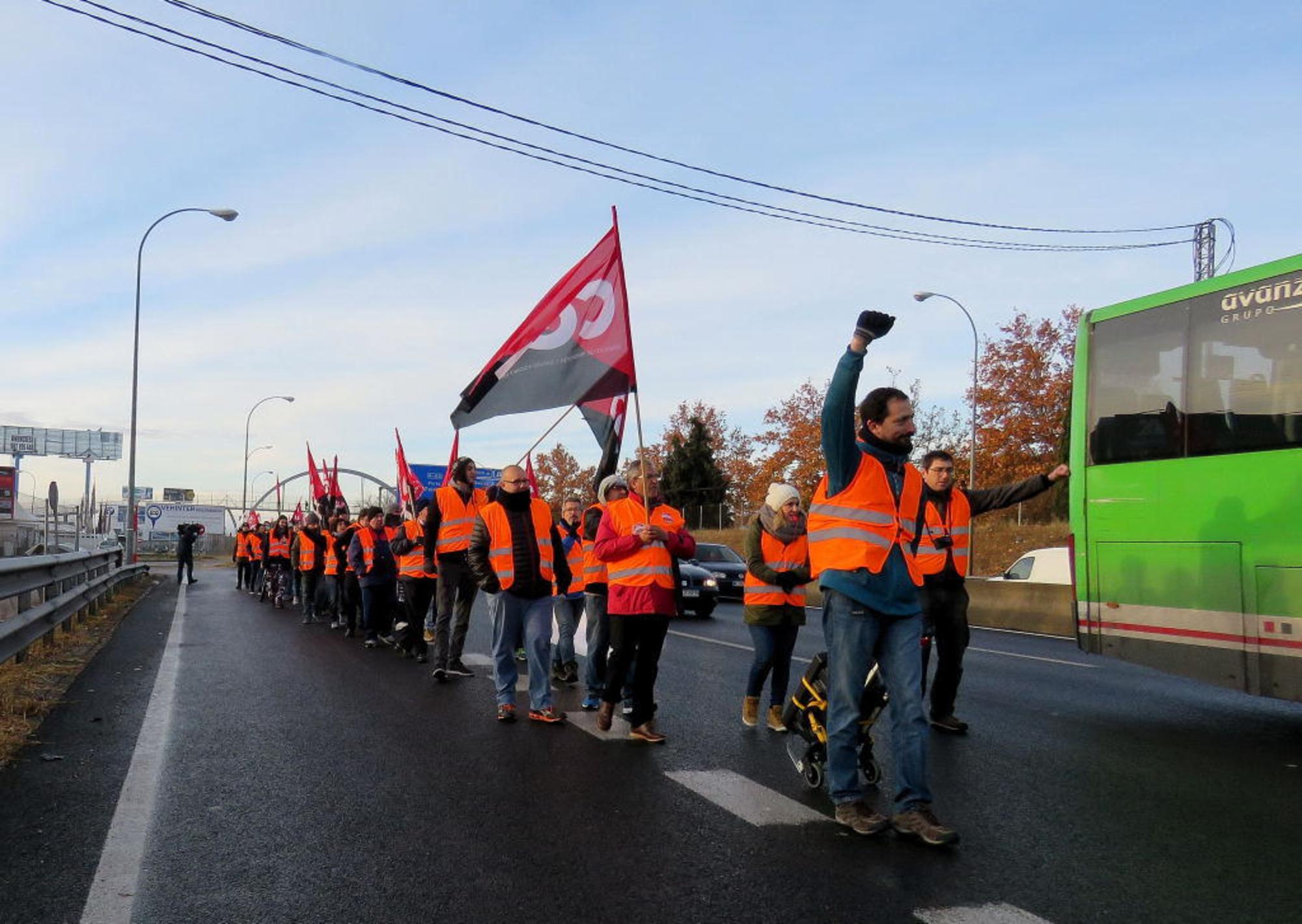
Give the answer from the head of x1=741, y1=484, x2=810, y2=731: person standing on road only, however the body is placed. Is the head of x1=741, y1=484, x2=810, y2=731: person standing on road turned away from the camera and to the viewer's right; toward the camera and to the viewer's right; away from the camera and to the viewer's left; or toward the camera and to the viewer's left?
toward the camera and to the viewer's right

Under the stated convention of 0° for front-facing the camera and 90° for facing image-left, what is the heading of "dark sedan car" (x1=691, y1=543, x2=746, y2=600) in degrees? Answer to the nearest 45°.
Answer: approximately 315°

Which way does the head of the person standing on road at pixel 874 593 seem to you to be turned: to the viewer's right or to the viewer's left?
to the viewer's right

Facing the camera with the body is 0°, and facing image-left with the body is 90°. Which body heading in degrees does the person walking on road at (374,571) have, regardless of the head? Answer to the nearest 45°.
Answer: approximately 315°

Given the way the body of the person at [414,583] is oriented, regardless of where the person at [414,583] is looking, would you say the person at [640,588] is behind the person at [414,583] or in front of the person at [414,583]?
in front

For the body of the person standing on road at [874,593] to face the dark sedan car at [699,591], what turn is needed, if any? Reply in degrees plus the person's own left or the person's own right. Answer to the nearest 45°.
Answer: approximately 135° to the person's own left

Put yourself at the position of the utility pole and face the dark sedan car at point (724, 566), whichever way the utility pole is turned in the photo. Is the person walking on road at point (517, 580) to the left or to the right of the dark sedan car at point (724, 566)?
left
